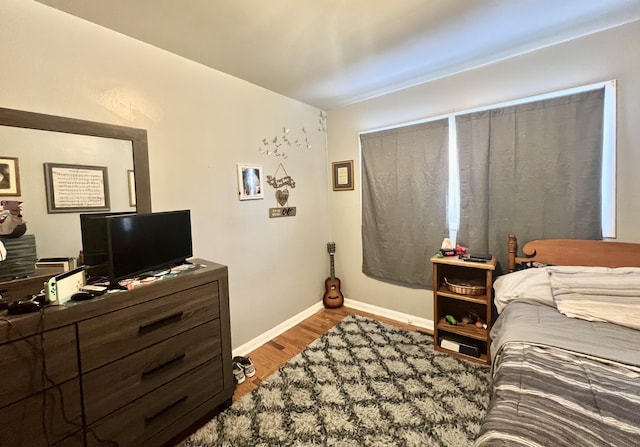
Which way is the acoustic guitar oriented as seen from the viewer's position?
toward the camera

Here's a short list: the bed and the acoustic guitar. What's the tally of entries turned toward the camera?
2

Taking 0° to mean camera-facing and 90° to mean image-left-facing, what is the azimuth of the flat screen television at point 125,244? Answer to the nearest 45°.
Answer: approximately 315°

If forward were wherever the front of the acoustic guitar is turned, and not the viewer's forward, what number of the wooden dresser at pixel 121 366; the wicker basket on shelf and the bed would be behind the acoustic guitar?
0

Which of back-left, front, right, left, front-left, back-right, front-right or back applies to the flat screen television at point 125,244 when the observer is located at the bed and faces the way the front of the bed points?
front-right

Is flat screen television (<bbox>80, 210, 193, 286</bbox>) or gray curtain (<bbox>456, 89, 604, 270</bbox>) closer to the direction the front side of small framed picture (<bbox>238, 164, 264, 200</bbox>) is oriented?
the gray curtain

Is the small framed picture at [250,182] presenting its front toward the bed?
yes

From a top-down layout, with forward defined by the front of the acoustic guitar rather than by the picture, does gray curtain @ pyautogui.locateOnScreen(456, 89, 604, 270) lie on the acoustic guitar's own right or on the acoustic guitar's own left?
on the acoustic guitar's own left

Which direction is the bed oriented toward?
toward the camera

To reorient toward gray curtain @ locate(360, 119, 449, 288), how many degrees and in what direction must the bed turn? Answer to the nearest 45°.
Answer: approximately 135° to its right

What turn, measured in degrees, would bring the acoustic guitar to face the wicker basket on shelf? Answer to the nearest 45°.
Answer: approximately 45° to its left

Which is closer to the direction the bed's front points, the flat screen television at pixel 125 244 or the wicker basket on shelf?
the flat screen television
